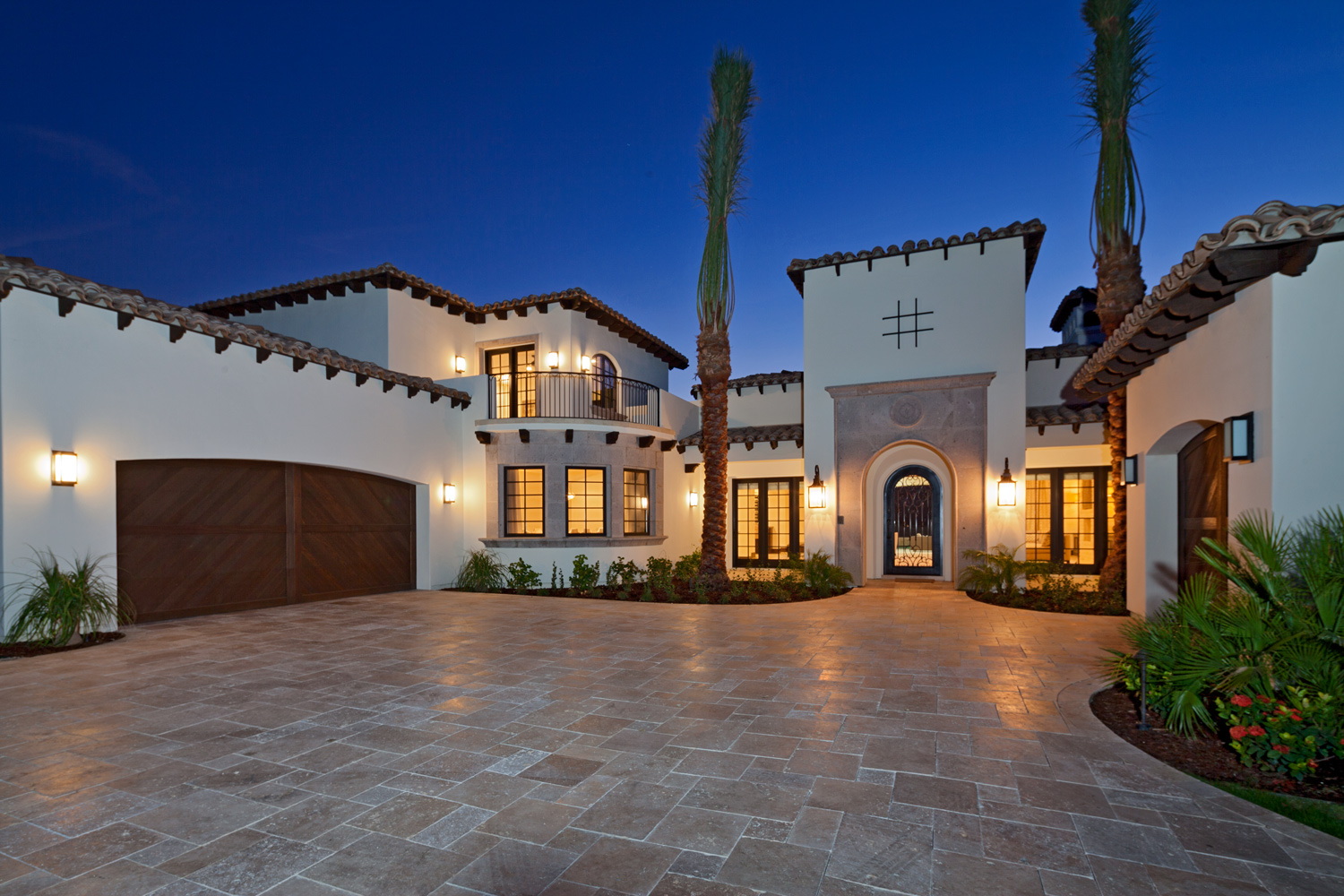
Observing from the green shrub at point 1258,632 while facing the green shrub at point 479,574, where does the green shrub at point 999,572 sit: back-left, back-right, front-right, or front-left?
front-right

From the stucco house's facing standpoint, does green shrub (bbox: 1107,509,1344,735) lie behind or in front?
in front

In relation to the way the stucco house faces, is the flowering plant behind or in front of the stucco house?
in front

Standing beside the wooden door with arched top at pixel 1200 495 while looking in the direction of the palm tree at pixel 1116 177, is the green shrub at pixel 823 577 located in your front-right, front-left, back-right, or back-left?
front-left

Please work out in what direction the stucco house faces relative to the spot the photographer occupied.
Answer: facing the viewer

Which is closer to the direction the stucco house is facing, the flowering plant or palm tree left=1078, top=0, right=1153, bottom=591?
the flowering plant
